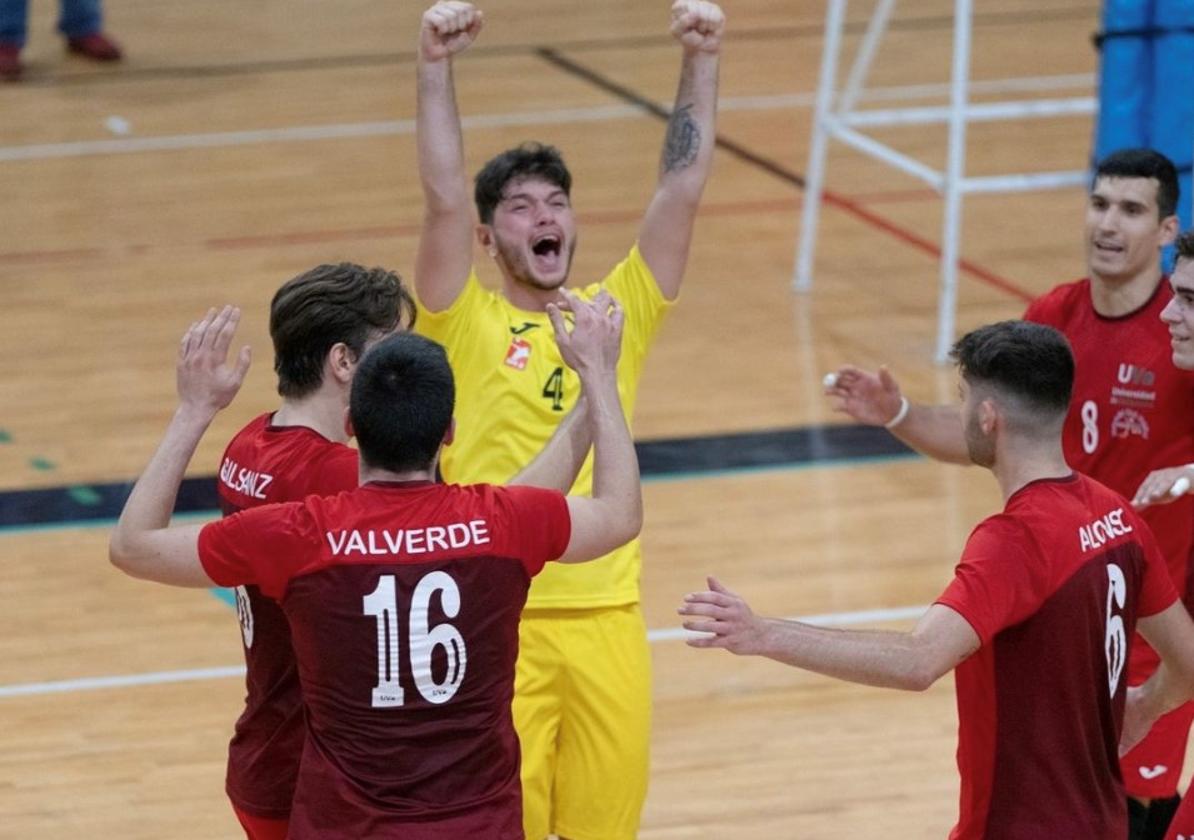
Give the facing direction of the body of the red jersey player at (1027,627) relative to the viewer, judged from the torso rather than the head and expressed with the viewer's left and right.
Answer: facing away from the viewer and to the left of the viewer

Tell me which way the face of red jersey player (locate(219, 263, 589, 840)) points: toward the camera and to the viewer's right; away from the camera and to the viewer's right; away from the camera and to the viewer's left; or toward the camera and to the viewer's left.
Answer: away from the camera and to the viewer's right

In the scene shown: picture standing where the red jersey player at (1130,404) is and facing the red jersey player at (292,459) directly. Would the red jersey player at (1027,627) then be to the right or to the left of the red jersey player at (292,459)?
left

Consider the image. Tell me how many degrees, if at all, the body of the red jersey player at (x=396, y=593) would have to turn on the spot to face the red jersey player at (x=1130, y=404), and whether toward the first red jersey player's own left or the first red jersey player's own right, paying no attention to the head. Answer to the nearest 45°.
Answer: approximately 45° to the first red jersey player's own right

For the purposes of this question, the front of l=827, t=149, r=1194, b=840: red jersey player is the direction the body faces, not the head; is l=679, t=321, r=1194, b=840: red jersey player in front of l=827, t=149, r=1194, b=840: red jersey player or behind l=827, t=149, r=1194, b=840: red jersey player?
in front

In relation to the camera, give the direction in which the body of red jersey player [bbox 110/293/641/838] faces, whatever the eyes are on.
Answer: away from the camera

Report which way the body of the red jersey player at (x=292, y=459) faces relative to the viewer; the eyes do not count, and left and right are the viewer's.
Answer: facing away from the viewer and to the right of the viewer

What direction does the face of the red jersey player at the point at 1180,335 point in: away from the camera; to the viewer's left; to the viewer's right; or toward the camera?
to the viewer's left

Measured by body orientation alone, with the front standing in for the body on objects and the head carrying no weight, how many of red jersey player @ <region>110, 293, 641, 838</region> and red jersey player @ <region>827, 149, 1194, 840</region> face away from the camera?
1

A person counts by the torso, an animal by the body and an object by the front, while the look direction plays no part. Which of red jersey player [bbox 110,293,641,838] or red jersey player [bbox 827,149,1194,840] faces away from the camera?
red jersey player [bbox 110,293,641,838]

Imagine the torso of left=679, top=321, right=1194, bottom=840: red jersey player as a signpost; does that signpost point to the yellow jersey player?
yes

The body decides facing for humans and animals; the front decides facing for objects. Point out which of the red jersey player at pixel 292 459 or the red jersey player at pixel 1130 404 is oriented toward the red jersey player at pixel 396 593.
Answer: the red jersey player at pixel 1130 404

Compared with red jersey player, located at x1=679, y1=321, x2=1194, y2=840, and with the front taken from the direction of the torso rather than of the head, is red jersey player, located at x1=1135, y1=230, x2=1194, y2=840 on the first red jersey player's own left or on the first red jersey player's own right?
on the first red jersey player's own right

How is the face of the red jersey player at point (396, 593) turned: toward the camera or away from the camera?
away from the camera

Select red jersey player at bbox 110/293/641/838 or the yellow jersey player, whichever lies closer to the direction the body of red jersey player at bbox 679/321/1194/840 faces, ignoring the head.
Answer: the yellow jersey player

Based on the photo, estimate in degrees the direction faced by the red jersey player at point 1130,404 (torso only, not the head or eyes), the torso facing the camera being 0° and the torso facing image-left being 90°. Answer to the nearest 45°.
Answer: approximately 45°

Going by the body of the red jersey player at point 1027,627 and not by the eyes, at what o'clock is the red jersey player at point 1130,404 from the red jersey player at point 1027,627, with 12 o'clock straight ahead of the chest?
the red jersey player at point 1130,404 is roughly at 2 o'clock from the red jersey player at point 1027,627.
